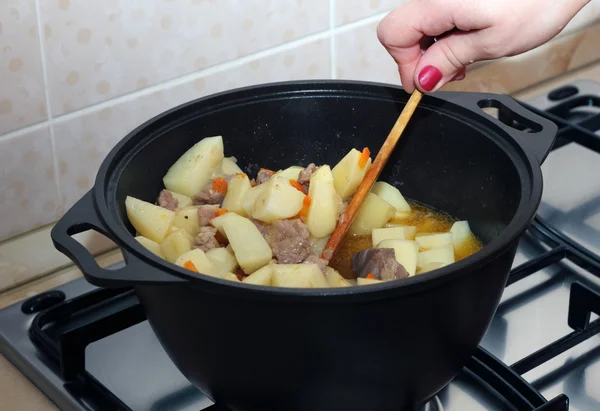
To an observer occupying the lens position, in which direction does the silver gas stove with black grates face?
facing the viewer and to the right of the viewer
